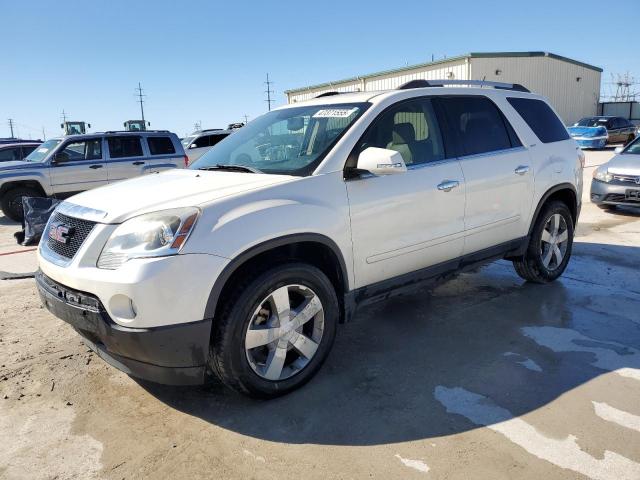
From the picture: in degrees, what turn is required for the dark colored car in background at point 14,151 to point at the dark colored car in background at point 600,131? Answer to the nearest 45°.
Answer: approximately 180°

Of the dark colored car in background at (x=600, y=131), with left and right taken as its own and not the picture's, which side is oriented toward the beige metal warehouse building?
right

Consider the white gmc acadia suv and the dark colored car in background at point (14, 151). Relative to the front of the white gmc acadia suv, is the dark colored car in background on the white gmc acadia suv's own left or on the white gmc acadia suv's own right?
on the white gmc acadia suv's own right

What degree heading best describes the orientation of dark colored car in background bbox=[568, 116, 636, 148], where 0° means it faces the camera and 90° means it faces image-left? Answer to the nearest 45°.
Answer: approximately 45°

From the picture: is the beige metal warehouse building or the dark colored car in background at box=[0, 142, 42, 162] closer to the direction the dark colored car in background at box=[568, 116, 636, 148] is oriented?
the dark colored car in background

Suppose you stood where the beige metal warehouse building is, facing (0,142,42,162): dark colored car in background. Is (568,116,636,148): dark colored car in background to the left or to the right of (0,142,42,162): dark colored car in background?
left

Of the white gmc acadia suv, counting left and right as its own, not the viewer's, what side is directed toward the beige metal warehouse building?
back

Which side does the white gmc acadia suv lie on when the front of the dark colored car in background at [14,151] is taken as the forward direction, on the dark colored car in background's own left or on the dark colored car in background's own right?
on the dark colored car in background's own left

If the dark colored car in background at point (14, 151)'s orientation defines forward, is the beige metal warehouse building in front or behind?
behind

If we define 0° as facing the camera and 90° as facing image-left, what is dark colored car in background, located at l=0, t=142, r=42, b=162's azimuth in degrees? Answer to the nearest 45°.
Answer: approximately 90°

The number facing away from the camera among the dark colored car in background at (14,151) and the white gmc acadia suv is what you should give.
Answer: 0

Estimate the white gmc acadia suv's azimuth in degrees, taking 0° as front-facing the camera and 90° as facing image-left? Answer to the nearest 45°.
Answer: approximately 45°

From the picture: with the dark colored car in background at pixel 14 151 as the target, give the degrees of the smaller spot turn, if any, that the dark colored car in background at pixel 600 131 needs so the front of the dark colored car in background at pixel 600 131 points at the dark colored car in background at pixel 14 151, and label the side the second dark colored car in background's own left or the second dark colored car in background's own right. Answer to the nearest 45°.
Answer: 0° — it already faces it
